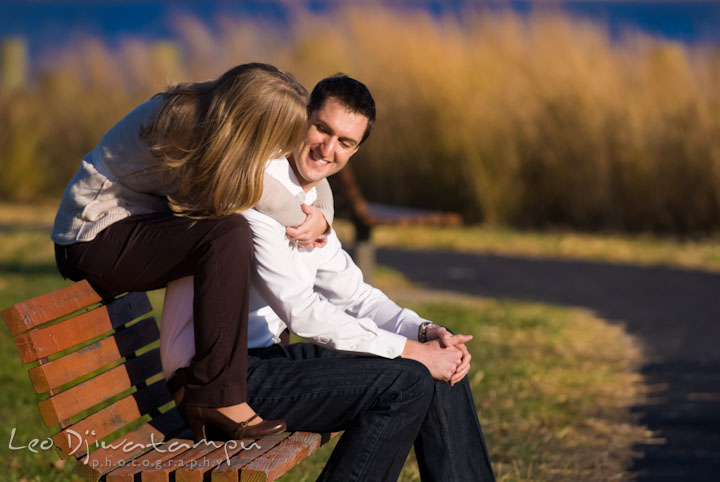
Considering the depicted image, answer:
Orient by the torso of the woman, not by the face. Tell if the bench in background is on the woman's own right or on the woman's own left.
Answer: on the woman's own left

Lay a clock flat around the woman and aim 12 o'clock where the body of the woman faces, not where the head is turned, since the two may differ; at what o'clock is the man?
The man is roughly at 12 o'clock from the woman.

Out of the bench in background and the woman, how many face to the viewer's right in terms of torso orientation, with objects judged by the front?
2

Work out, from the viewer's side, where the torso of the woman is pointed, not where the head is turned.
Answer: to the viewer's right

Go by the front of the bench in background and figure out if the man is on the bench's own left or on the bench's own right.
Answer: on the bench's own right

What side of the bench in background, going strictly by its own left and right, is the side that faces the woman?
right

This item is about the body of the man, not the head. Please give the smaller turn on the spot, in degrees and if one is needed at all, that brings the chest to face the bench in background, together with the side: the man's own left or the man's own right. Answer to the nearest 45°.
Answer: approximately 135° to the man's own left

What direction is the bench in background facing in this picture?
to the viewer's right

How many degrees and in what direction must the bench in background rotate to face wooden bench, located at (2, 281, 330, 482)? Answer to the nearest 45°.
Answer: approximately 90° to its right
